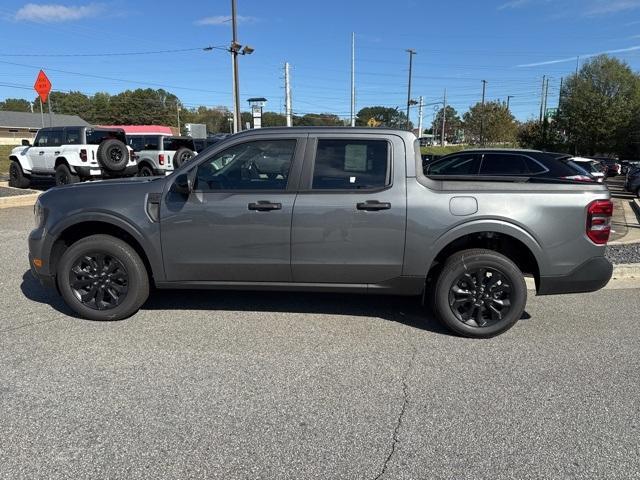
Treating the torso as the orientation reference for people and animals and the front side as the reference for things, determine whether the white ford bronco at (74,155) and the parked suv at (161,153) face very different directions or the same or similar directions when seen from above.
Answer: same or similar directions

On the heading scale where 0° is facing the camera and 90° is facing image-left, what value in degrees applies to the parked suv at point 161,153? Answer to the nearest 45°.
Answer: approximately 135°

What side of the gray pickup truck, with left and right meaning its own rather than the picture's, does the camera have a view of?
left

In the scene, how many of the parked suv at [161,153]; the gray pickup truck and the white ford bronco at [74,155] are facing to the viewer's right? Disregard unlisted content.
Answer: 0

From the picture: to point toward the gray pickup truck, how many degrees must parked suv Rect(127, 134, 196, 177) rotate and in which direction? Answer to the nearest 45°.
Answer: approximately 135° to its left

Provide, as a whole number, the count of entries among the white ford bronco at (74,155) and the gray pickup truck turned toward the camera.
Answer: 0

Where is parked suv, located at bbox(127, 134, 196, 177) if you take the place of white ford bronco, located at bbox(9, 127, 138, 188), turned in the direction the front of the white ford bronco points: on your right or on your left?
on your right

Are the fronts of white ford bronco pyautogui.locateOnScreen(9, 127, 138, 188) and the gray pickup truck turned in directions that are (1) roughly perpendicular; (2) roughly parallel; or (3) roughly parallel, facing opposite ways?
roughly parallel

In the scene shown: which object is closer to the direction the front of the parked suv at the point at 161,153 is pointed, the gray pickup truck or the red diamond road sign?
the red diamond road sign

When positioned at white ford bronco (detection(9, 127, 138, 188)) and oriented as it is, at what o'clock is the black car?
The black car is roughly at 6 o'clock from the white ford bronco.

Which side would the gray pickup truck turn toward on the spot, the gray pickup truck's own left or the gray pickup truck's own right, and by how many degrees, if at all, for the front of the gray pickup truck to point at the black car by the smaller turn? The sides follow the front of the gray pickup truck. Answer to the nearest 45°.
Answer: approximately 135° to the gray pickup truck's own right

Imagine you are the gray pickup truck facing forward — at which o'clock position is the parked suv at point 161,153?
The parked suv is roughly at 2 o'clock from the gray pickup truck.

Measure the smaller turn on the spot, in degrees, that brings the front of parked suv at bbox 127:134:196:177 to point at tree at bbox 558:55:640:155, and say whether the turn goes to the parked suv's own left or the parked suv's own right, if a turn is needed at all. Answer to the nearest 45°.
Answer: approximately 90° to the parked suv's own right

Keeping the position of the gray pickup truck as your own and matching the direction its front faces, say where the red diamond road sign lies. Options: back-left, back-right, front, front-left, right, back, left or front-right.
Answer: front-right

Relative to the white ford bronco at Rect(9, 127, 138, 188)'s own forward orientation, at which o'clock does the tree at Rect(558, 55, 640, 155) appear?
The tree is roughly at 4 o'clock from the white ford bronco.
